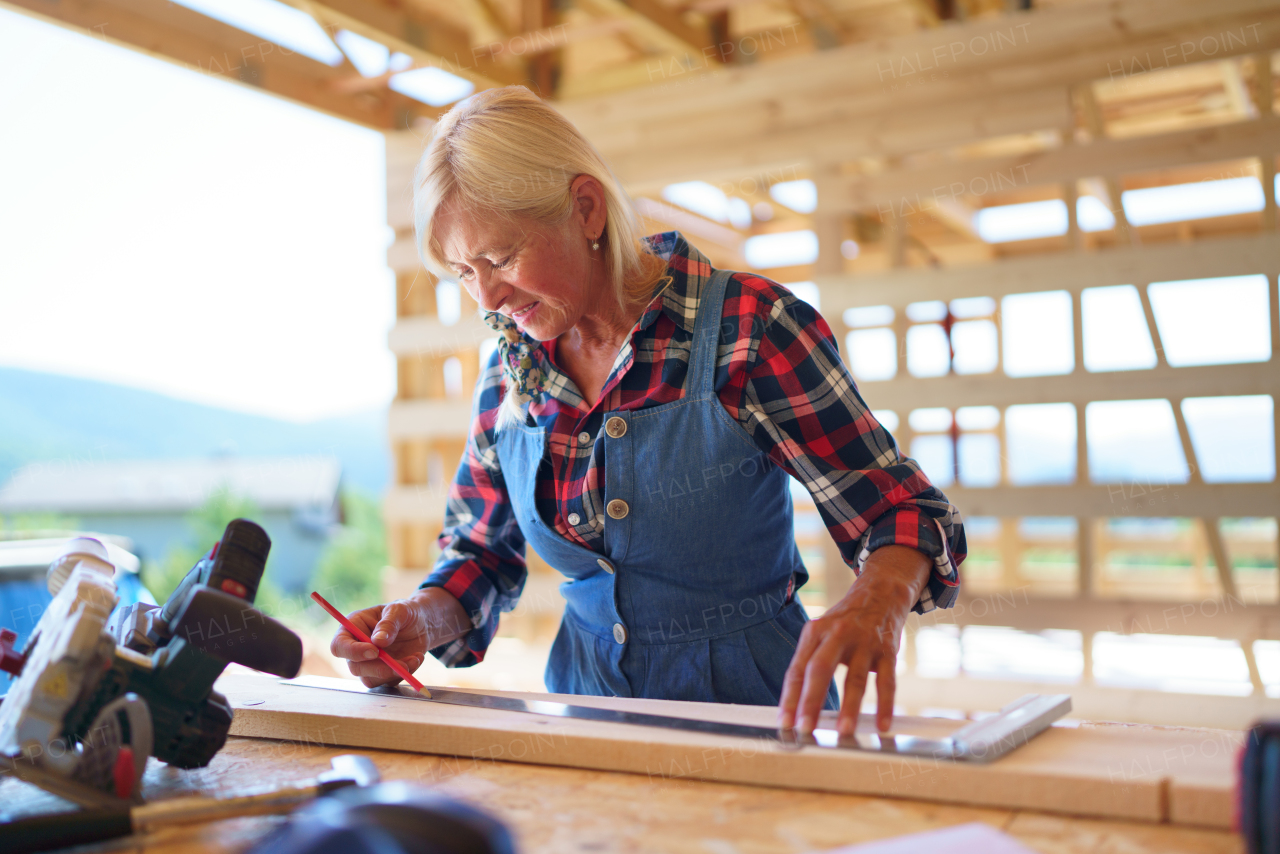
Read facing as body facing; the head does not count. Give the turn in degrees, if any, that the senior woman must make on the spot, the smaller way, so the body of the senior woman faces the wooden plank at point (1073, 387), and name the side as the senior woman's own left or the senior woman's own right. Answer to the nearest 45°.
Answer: approximately 180°

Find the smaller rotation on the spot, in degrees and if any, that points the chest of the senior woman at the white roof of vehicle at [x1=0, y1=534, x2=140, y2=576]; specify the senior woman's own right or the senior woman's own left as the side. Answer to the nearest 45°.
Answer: approximately 90° to the senior woman's own right

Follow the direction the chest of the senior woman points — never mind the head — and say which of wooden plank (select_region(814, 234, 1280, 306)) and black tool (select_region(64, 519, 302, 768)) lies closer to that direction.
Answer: the black tool

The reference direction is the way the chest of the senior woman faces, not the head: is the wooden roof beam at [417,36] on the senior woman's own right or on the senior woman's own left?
on the senior woman's own right

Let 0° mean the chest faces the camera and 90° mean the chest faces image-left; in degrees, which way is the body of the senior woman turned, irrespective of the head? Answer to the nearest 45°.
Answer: approximately 45°

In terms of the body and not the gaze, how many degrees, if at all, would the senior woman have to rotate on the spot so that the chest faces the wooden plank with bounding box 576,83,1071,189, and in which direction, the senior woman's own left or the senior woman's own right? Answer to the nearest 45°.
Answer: approximately 135° to the senior woman's own right

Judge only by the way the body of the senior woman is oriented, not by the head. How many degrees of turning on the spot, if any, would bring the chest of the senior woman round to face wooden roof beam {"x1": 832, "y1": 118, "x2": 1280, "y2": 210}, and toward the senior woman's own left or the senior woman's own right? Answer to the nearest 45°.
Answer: approximately 180°

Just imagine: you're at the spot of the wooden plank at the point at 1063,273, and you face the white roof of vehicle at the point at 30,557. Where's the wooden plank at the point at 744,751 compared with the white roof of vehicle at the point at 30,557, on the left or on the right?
left
